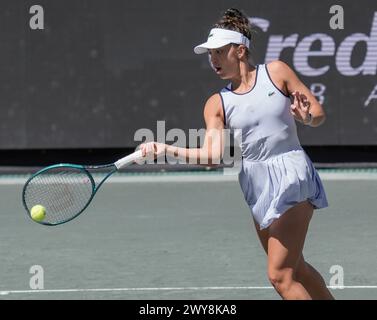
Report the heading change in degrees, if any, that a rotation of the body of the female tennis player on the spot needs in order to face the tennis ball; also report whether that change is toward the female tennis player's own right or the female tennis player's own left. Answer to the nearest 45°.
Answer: approximately 45° to the female tennis player's own right

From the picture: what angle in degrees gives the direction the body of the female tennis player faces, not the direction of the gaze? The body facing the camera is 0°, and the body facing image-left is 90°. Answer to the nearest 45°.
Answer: approximately 45°
